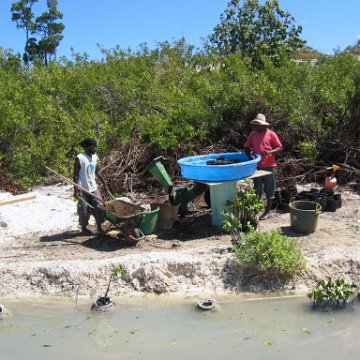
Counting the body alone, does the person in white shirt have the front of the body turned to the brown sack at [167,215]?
no

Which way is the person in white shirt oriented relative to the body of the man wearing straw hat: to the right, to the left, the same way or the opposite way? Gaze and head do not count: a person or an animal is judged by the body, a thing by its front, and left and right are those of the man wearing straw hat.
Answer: to the left

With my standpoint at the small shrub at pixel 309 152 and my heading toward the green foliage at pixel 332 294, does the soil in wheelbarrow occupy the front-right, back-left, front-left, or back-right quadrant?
front-right

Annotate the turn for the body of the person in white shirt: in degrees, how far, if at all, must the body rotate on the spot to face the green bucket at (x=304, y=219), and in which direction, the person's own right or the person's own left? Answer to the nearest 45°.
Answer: approximately 45° to the person's own left

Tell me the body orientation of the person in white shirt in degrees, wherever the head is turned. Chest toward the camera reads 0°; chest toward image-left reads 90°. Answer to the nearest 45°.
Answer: approximately 315°

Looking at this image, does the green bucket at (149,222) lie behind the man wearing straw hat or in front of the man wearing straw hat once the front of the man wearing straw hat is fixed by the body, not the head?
in front

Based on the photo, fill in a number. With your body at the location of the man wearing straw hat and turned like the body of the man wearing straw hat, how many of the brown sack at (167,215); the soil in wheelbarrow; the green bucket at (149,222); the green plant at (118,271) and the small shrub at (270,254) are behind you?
0

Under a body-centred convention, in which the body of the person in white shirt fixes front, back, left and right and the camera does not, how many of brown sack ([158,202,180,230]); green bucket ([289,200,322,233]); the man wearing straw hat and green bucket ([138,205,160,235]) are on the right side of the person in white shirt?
0

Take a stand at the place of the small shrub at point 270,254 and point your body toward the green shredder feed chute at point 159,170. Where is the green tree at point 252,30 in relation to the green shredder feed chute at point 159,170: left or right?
right

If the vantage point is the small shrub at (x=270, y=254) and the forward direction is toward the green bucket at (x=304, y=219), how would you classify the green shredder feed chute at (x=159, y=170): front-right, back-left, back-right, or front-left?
front-left

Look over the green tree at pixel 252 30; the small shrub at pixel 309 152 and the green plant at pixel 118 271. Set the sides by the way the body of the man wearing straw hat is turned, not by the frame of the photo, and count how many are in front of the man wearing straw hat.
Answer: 1

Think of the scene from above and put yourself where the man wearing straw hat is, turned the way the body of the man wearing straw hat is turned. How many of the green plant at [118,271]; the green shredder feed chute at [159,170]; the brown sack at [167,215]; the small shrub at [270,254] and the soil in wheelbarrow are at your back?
0

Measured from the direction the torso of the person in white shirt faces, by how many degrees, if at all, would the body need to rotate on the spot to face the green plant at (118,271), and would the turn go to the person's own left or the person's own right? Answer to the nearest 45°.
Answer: approximately 45° to the person's own right

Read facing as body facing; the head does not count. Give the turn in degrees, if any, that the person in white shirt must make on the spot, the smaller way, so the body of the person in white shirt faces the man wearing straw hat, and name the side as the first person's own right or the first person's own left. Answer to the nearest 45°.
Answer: approximately 45° to the first person's own left

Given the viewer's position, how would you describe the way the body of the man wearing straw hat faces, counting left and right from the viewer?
facing the viewer and to the left of the viewer

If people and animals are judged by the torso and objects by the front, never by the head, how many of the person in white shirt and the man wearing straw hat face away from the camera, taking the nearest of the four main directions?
0
